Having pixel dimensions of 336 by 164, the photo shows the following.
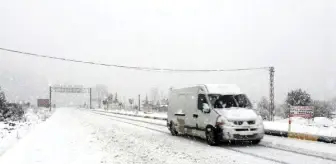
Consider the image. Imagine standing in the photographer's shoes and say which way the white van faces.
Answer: facing the viewer and to the right of the viewer
